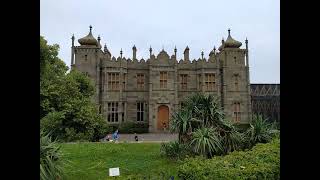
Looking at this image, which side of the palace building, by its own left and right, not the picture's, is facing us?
front

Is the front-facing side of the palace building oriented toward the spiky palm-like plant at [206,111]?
yes

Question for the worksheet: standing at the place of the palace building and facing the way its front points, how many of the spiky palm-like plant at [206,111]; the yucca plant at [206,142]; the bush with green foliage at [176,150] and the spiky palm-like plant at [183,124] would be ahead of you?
4

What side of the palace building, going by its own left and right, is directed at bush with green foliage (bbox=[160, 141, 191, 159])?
front

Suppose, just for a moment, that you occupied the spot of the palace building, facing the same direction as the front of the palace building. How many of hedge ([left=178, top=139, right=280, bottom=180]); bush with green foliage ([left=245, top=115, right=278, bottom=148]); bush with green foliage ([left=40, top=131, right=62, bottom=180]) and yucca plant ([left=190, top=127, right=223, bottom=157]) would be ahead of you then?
4

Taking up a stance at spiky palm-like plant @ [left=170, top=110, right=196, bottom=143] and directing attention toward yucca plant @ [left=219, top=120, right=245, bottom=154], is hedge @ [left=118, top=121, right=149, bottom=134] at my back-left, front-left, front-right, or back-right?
back-left

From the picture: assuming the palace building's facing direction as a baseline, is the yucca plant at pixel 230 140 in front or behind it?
in front

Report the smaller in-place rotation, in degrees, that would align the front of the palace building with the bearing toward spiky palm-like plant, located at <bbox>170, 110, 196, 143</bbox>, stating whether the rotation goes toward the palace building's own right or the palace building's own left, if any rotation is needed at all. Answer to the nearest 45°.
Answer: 0° — it already faces it

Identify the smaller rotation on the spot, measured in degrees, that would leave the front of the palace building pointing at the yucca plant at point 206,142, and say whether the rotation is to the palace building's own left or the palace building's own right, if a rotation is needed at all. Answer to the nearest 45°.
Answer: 0° — it already faces it
